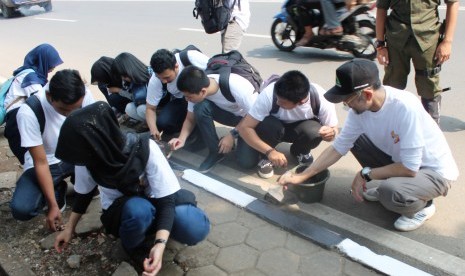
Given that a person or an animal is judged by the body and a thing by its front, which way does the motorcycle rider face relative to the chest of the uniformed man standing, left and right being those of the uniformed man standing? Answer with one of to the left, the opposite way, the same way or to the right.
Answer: to the right

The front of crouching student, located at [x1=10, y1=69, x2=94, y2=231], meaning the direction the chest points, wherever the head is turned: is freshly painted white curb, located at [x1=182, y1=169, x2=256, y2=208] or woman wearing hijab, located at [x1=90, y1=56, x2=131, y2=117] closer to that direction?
the freshly painted white curb

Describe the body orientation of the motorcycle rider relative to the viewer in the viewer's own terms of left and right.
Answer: facing to the left of the viewer

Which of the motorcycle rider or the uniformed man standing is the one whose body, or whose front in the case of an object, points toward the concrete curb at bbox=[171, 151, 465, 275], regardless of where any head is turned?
the uniformed man standing

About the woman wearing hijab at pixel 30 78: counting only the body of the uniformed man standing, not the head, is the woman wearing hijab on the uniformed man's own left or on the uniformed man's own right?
on the uniformed man's own right

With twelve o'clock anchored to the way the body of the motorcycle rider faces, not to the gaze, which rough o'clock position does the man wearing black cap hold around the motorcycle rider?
The man wearing black cap is roughly at 9 o'clock from the motorcycle rider.

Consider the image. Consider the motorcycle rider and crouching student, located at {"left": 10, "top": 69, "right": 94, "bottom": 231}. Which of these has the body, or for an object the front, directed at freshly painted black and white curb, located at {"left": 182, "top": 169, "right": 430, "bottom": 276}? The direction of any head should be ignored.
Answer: the crouching student

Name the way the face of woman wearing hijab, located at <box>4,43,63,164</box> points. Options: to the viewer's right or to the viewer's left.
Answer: to the viewer's right

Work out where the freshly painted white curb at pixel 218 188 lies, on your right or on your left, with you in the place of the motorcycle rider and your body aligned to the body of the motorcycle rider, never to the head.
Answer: on your left

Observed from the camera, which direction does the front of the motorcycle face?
facing to the left of the viewer

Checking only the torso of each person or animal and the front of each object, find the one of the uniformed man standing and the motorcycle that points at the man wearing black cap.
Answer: the uniformed man standing

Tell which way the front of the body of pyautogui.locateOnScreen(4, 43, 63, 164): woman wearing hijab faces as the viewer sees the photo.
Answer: to the viewer's right

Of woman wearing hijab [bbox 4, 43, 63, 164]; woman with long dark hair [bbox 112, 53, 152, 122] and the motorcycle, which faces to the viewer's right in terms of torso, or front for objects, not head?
woman wearing hijab [bbox 4, 43, 63, 164]
